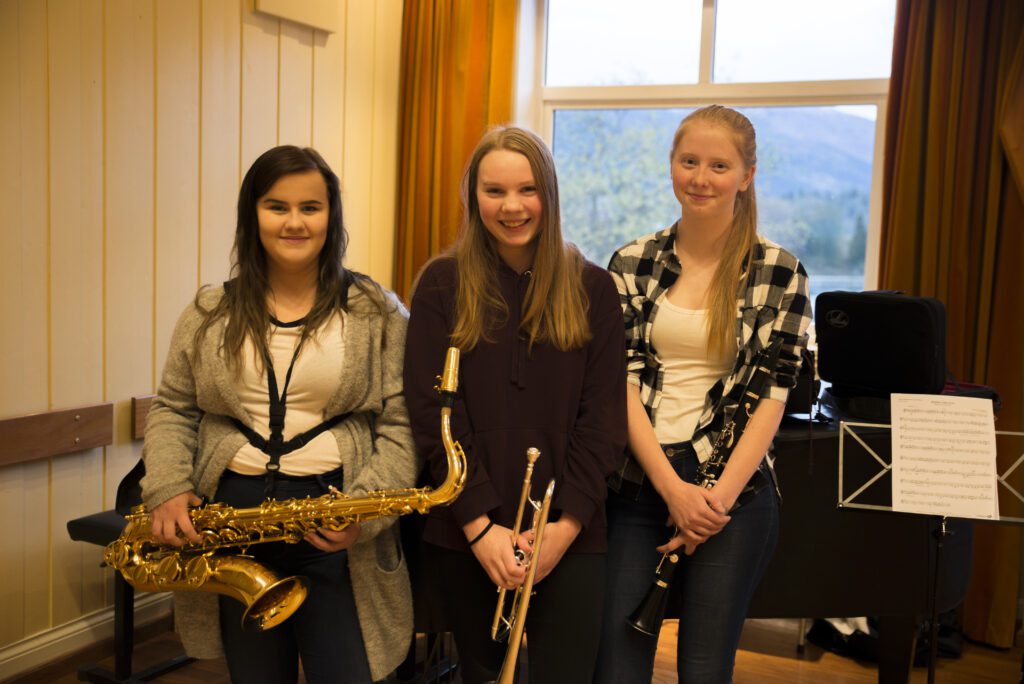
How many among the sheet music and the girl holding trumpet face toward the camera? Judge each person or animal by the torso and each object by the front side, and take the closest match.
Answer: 2

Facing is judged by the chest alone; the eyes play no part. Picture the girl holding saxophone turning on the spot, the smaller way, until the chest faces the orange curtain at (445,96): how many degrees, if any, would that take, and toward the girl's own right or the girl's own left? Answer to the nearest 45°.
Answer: approximately 180°

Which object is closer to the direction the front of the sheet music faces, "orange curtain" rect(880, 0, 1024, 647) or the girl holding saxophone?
the girl holding saxophone

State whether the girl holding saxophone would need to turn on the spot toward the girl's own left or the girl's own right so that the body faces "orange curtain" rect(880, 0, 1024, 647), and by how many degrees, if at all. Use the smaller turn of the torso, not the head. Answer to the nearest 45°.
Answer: approximately 135° to the girl's own left

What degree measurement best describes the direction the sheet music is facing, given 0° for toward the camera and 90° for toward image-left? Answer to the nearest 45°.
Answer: approximately 0°

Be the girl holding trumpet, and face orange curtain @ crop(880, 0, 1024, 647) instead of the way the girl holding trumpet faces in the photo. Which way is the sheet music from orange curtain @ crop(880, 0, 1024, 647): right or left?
right

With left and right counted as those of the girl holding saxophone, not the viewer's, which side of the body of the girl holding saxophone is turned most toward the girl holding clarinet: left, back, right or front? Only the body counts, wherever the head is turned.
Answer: left

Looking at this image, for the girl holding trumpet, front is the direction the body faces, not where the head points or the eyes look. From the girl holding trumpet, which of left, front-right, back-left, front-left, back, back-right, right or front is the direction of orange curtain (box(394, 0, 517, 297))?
back

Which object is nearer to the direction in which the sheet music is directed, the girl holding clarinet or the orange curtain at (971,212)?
the girl holding clarinet
